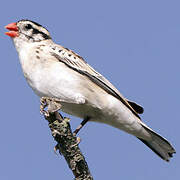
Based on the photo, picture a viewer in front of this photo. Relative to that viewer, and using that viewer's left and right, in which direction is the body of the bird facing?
facing to the left of the viewer
